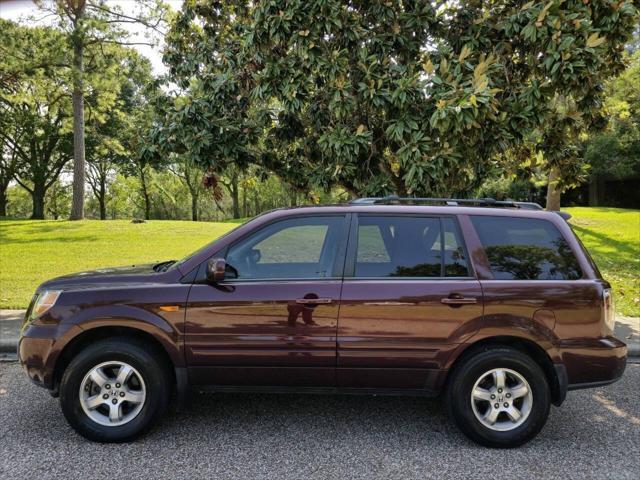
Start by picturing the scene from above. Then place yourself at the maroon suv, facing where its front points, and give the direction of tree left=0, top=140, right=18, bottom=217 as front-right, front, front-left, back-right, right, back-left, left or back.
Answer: front-right

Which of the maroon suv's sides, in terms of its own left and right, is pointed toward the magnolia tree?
right

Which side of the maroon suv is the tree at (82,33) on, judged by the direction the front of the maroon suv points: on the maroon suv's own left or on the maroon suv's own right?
on the maroon suv's own right

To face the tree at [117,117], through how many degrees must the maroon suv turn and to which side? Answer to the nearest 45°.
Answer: approximately 45° to its right

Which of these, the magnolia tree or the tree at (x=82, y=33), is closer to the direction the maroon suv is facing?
the tree

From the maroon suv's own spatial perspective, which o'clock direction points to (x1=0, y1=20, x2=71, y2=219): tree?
The tree is roughly at 2 o'clock from the maroon suv.

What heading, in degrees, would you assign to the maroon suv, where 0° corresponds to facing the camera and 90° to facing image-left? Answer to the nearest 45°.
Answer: approximately 90°
